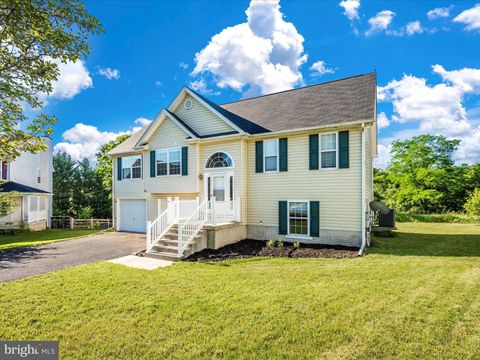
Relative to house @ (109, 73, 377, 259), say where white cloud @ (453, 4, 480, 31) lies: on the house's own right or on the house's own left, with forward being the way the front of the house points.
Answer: on the house's own left

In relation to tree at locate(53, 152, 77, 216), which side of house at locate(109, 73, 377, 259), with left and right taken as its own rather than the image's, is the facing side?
right

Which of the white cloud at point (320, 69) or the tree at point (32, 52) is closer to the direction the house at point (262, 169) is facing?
the tree

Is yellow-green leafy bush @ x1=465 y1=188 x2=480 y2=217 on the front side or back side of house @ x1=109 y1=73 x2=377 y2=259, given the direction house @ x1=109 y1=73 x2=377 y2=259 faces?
on the back side

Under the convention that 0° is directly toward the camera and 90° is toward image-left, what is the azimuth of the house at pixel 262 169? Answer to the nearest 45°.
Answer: approximately 45°
